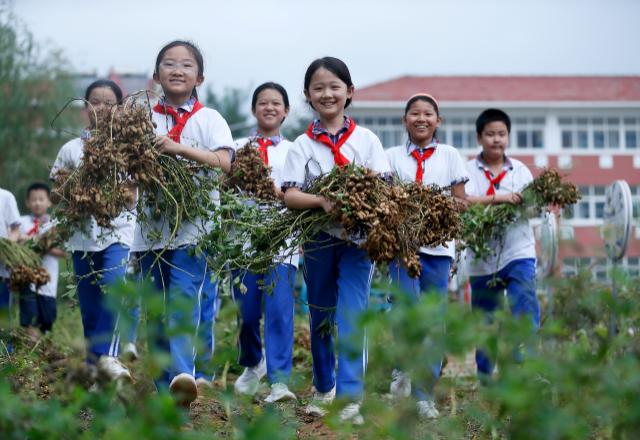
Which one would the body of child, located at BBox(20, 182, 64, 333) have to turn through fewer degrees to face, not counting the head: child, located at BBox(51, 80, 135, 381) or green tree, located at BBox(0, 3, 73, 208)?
the child

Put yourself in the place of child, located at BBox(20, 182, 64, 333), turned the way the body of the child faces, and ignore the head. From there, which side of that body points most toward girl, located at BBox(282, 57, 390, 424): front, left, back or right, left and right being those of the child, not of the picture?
front

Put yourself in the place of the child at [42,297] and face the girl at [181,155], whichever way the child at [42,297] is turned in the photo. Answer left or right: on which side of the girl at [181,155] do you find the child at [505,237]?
left

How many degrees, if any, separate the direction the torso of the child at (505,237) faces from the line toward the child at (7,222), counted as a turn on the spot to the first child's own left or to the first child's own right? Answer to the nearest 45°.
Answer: approximately 90° to the first child's own right

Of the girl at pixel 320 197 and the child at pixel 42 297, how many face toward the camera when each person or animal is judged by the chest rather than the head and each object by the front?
2

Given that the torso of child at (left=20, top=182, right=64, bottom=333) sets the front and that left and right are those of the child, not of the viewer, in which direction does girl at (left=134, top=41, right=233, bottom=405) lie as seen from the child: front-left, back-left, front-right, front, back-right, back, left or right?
front

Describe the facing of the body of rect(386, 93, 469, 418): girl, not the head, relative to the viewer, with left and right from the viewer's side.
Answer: facing the viewer

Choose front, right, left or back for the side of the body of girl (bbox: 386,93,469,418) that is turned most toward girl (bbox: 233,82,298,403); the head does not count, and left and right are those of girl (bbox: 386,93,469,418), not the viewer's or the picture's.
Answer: right

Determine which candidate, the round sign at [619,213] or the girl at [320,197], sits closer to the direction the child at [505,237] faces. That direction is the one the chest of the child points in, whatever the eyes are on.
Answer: the girl

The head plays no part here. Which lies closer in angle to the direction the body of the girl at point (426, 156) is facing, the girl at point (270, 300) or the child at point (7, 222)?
the girl

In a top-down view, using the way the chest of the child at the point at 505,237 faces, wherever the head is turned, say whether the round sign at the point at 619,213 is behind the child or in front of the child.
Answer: behind
